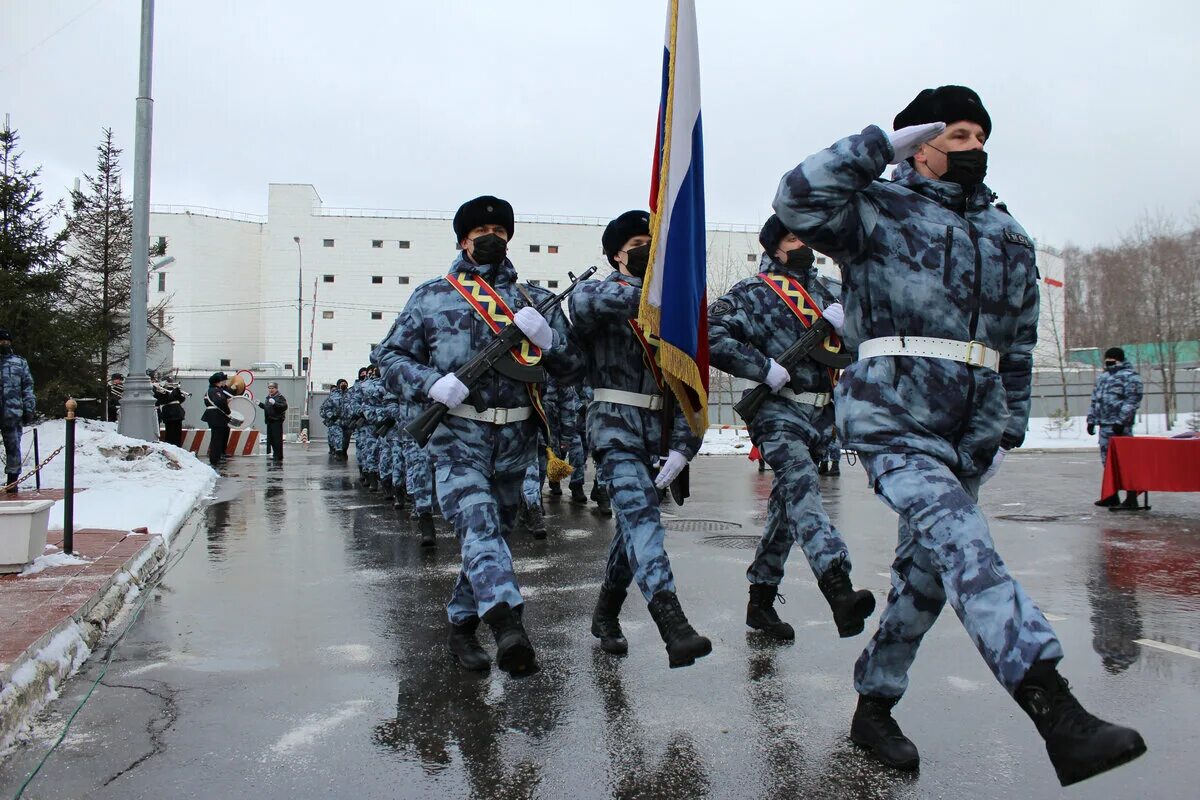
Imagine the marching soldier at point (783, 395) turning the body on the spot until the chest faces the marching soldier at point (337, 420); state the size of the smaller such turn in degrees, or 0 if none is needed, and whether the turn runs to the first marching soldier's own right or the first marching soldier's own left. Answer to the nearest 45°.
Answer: approximately 180°

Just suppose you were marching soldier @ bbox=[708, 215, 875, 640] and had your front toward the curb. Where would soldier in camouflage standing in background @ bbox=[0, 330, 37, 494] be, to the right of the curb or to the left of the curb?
right

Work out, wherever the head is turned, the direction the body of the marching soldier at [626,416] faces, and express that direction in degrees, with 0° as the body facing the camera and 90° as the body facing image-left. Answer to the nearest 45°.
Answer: approximately 315°

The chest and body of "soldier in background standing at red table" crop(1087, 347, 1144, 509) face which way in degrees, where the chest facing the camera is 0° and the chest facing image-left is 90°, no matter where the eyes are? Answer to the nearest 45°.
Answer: approximately 45°

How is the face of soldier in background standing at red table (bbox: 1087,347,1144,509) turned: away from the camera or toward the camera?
toward the camera

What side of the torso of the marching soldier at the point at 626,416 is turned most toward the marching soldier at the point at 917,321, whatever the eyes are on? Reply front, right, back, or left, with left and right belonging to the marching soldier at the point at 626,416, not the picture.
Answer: front

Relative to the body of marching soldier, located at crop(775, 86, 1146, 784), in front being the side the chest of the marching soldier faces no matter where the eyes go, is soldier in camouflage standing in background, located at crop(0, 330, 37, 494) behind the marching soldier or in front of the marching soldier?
behind

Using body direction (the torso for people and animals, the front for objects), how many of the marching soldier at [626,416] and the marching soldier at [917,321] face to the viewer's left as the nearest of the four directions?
0

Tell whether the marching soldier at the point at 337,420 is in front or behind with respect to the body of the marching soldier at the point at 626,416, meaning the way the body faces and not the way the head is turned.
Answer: behind

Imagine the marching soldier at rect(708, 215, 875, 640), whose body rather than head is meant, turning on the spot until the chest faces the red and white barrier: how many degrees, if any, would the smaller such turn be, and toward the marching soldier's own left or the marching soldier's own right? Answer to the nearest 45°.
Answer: approximately 180°

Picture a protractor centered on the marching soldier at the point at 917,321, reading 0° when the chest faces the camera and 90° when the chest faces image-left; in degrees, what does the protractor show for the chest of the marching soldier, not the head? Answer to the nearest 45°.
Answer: approximately 315°

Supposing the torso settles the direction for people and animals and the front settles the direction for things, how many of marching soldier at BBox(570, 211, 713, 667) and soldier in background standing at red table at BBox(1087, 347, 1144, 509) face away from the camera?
0

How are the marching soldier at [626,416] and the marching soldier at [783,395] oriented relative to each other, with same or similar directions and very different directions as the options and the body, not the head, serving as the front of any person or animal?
same or similar directions

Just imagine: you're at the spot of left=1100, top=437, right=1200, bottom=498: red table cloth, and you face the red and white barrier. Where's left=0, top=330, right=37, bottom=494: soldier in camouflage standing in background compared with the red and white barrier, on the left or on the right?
left
